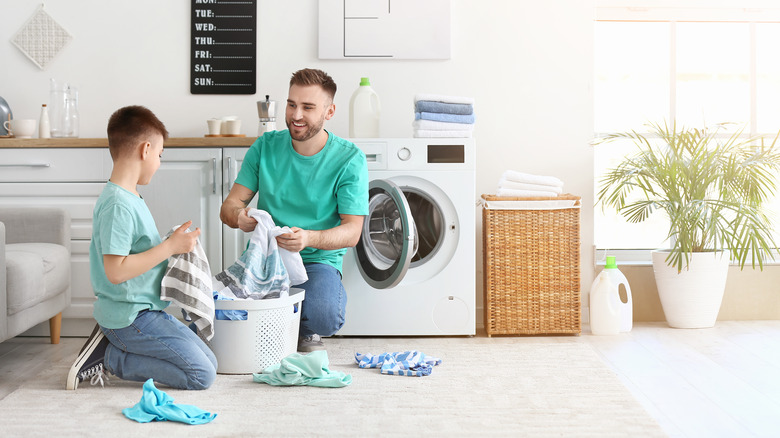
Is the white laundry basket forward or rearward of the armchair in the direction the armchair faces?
forward

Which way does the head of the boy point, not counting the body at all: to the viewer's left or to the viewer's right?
to the viewer's right

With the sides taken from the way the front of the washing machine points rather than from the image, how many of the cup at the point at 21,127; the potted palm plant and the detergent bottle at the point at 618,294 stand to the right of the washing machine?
1

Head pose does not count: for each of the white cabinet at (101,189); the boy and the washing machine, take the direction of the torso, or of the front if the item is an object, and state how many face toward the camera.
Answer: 2

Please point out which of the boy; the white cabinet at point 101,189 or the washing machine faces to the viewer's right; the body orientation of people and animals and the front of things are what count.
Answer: the boy

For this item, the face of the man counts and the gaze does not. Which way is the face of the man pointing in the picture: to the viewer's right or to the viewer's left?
to the viewer's left

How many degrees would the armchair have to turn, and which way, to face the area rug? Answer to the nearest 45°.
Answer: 0° — it already faces it

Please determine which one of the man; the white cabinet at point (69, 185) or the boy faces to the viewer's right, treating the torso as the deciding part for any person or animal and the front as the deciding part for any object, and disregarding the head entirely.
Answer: the boy

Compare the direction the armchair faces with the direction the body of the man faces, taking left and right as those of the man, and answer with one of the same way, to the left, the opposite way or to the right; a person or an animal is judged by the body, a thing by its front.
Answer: to the left

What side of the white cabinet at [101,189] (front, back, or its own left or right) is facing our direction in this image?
front

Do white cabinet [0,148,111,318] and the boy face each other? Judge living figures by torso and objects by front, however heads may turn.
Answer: no

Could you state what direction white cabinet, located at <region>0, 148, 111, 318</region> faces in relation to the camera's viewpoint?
facing the viewer

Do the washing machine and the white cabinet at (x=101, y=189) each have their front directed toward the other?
no

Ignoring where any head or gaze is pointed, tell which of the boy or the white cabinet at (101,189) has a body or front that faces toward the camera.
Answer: the white cabinet

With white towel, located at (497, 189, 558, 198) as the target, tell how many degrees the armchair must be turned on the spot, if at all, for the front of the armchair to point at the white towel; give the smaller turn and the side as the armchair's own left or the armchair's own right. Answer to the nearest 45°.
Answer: approximately 45° to the armchair's own left

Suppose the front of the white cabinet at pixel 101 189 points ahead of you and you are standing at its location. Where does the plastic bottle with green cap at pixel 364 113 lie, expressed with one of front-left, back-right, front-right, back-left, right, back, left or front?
left

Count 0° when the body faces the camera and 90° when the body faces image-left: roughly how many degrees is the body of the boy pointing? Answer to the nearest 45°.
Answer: approximately 270°

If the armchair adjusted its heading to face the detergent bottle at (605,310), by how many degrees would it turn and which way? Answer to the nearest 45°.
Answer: approximately 45° to its left

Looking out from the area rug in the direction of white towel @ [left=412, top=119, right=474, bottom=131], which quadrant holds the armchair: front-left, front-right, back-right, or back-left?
front-left

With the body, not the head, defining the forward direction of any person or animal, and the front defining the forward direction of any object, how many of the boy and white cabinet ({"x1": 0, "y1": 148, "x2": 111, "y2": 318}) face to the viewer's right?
1
